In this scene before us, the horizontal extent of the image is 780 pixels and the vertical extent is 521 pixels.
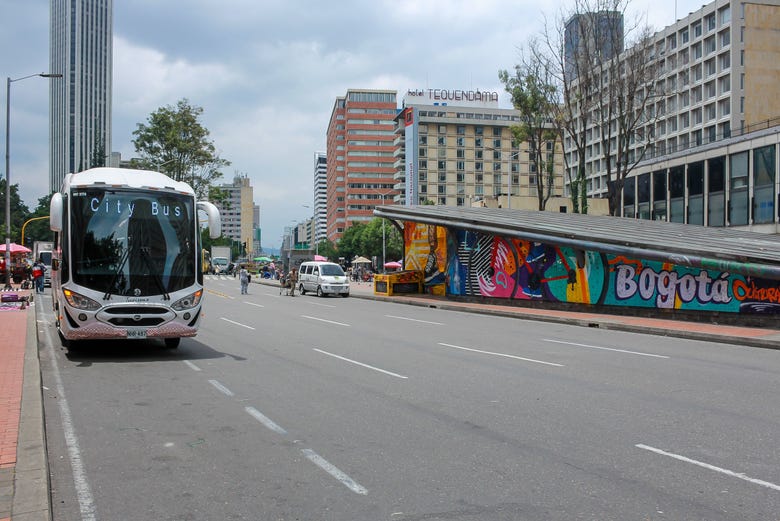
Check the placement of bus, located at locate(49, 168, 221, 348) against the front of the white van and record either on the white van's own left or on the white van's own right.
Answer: on the white van's own right

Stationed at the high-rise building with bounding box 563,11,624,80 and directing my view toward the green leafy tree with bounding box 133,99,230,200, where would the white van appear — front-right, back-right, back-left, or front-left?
front-left

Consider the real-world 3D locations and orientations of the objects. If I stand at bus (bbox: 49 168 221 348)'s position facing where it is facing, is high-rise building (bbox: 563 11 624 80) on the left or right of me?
on my left

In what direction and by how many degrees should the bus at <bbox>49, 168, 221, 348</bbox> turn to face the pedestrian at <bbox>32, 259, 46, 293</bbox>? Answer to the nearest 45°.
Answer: approximately 180°

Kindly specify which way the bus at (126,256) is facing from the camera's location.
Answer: facing the viewer

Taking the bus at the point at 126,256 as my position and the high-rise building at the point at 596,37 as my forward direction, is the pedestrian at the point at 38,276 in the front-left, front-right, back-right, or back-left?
front-left

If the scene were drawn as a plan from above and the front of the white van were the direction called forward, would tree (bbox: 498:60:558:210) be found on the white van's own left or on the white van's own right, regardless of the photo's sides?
on the white van's own left

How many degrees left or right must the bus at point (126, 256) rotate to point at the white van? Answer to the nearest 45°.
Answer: approximately 135° to its left

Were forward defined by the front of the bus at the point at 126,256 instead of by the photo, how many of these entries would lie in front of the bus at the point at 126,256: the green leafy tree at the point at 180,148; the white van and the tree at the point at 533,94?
0

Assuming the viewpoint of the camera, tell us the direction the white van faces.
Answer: facing the viewer and to the right of the viewer

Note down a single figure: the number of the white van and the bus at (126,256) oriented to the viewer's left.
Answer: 0
